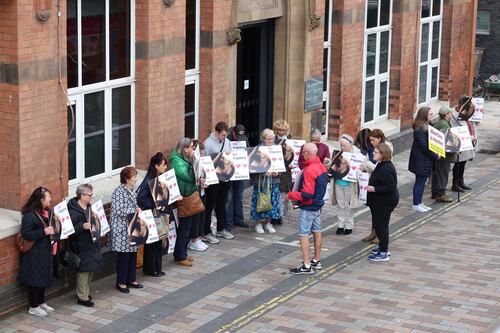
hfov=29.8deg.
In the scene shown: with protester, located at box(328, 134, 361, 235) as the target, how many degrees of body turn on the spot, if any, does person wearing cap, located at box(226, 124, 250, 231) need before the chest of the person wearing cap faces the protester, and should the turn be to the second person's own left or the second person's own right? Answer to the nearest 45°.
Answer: approximately 45° to the second person's own left

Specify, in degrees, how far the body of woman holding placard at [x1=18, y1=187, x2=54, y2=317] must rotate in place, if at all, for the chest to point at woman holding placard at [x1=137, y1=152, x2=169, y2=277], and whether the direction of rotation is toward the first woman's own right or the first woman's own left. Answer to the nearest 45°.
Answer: approximately 45° to the first woman's own left

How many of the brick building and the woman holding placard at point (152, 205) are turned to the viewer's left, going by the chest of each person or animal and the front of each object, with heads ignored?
0

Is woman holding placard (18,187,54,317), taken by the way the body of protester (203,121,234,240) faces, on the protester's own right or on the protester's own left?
on the protester's own right

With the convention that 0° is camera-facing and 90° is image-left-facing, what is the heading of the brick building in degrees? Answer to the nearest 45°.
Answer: approximately 315°

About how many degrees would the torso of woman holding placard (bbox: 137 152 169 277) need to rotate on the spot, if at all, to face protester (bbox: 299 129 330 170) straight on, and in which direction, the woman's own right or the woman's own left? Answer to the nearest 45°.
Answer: approximately 45° to the woman's own left

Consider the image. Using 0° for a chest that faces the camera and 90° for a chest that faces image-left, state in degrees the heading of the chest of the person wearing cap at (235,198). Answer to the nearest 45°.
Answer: approximately 315°

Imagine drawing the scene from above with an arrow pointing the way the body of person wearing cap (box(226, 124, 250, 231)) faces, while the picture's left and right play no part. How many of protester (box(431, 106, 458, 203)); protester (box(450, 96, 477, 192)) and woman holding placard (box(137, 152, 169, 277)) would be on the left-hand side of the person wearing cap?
2
